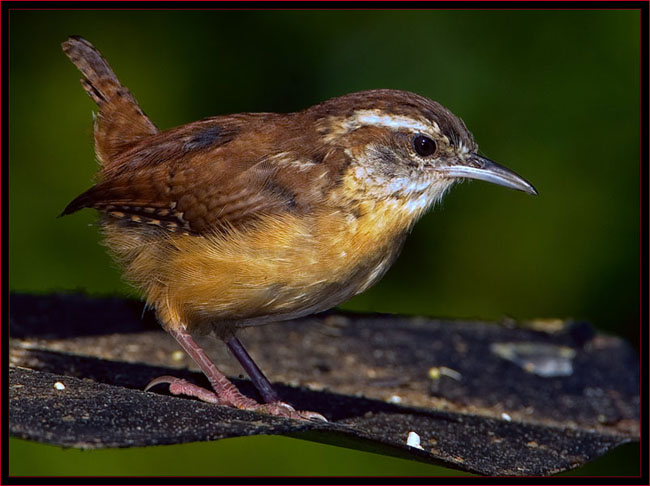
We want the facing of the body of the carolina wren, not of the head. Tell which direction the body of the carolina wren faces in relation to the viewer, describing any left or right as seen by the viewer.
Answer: facing to the right of the viewer
